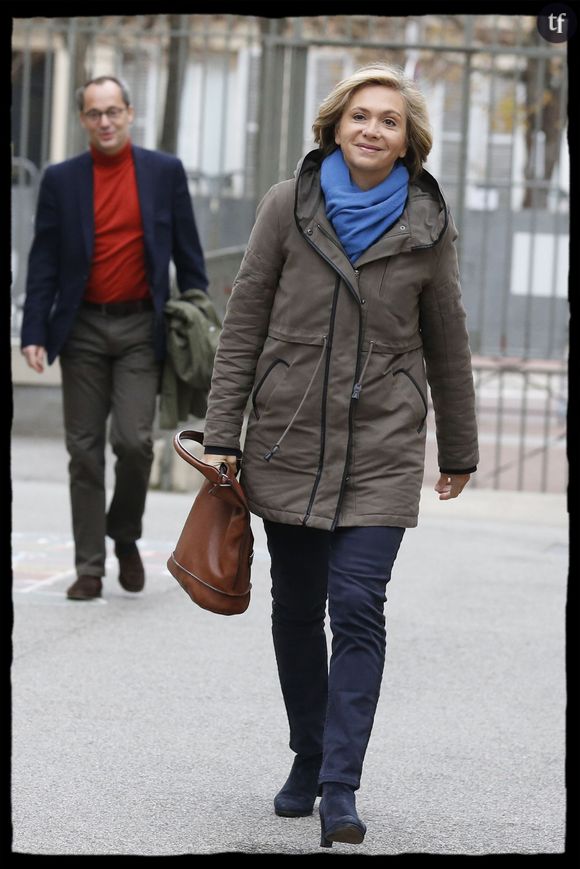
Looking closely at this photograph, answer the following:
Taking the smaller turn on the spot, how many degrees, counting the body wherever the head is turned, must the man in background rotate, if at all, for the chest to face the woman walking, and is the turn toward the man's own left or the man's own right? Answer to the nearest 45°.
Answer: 0° — they already face them

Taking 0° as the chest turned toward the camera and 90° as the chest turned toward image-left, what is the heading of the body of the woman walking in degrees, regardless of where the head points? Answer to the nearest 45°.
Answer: approximately 0°

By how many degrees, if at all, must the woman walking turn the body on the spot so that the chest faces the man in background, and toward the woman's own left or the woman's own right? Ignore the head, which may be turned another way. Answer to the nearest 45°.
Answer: approximately 180°

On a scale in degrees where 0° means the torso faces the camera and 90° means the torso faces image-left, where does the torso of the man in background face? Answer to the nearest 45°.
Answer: approximately 0°

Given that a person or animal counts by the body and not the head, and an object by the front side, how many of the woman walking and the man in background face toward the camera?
2
